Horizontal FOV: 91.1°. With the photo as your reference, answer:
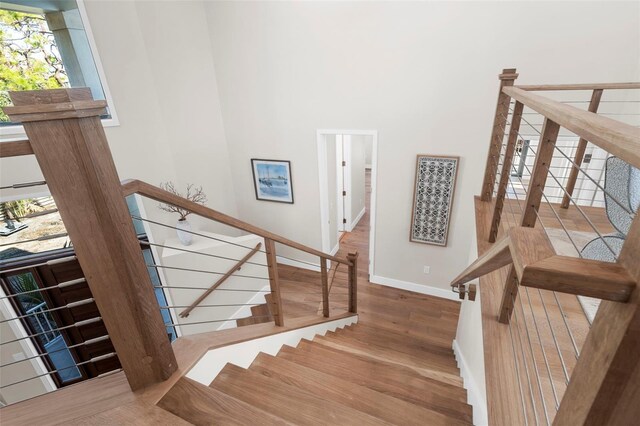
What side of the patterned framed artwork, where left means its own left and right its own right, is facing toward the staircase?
front

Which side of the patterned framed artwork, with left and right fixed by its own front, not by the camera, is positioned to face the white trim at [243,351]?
front

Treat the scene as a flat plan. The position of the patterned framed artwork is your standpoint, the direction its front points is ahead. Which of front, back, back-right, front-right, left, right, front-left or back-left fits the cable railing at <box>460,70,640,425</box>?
front

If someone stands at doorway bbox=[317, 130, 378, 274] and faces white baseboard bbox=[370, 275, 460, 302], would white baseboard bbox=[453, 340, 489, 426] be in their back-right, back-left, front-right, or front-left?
front-right

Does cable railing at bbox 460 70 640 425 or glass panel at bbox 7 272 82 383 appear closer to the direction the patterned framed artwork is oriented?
the cable railing

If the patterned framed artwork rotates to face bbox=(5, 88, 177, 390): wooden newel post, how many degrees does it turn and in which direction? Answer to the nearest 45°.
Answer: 0° — it already faces it

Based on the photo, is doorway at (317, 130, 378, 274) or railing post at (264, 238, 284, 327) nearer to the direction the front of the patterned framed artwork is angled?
the railing post

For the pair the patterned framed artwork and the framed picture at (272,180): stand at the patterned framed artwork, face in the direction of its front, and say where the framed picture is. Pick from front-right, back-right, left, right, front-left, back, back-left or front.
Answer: right

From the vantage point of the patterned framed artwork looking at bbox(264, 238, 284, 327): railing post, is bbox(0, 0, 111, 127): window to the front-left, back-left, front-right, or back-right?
front-right

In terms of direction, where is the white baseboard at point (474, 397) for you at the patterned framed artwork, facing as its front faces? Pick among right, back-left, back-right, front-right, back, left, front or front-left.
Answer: front

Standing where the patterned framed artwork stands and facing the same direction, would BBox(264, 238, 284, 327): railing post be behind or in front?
in front

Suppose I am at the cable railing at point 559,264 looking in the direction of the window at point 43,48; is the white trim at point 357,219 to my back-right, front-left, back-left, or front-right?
front-right

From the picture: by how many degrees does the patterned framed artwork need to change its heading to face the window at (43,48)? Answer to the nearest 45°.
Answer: approximately 45° to its right

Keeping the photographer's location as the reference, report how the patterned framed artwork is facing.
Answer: facing the viewer

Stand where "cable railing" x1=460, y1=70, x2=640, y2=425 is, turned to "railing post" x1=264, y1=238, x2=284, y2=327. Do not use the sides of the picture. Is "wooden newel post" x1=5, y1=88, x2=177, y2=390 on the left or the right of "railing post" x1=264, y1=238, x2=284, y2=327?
left

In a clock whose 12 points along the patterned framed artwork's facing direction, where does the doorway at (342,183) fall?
The doorway is roughly at 4 o'clock from the patterned framed artwork.
